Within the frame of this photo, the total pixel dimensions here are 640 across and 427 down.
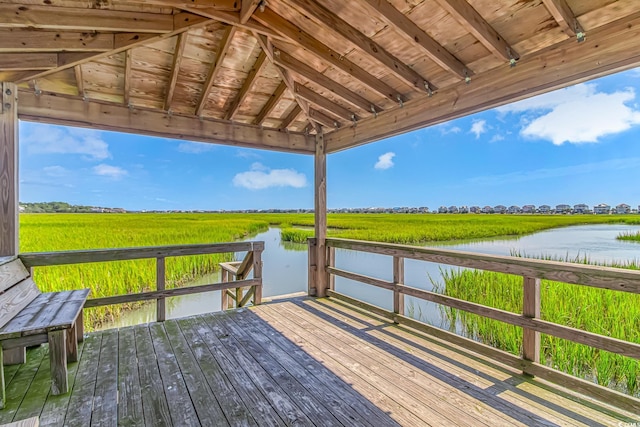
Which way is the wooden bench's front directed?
to the viewer's right

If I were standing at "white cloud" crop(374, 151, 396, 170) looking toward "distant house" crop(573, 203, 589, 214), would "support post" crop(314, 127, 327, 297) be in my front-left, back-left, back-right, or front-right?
front-right

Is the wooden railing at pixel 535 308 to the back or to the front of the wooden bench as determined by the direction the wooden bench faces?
to the front

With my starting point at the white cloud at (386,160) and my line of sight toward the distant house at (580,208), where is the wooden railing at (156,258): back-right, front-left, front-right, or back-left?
front-right

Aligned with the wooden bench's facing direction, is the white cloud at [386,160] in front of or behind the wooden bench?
in front

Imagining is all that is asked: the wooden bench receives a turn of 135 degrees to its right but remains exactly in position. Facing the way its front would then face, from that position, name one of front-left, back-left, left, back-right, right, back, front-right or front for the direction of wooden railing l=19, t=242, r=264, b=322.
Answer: back

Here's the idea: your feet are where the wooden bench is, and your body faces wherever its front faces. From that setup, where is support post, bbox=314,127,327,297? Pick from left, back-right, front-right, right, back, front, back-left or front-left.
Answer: front
